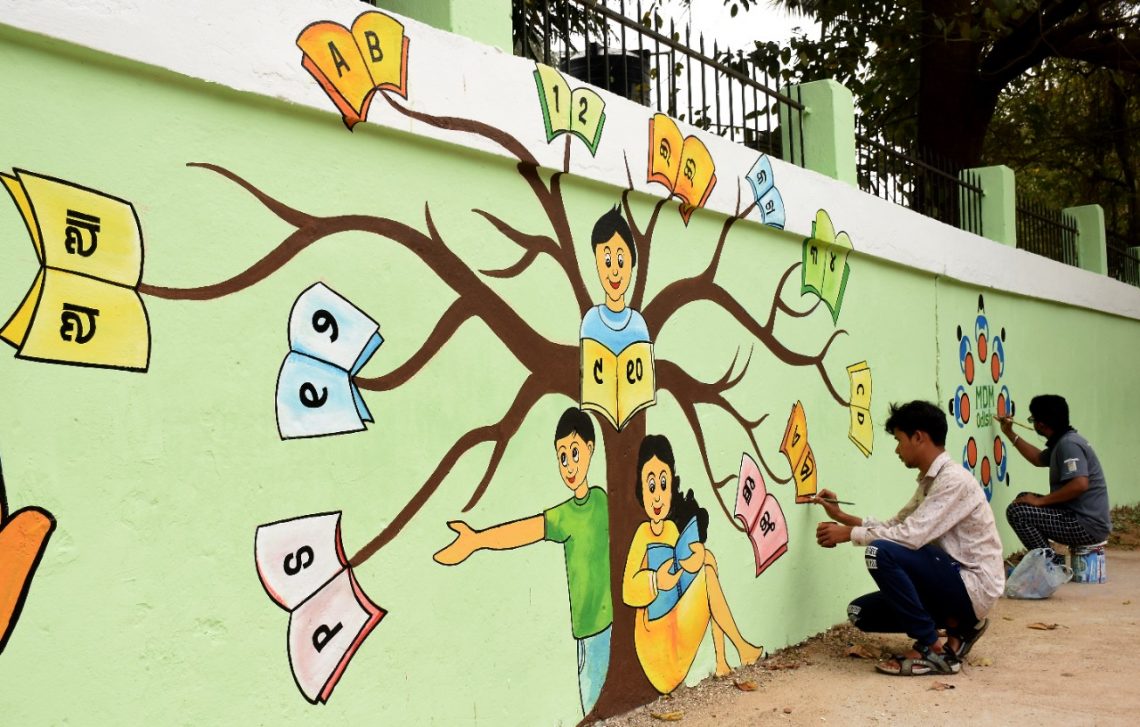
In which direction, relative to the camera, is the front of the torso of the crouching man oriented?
to the viewer's left

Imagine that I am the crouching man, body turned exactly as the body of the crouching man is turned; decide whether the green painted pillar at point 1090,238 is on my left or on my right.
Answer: on my right

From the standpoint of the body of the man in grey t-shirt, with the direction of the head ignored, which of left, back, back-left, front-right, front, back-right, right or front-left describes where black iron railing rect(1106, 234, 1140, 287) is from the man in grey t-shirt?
right

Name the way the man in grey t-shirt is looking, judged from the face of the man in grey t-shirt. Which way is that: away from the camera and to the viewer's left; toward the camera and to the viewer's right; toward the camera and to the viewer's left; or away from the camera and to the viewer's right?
away from the camera and to the viewer's left

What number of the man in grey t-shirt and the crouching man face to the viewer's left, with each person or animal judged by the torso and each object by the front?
2

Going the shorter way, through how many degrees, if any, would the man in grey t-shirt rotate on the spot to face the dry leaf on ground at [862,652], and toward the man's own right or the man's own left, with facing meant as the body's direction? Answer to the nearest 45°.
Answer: approximately 90° to the man's own left

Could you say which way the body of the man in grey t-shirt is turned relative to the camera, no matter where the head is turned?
to the viewer's left
